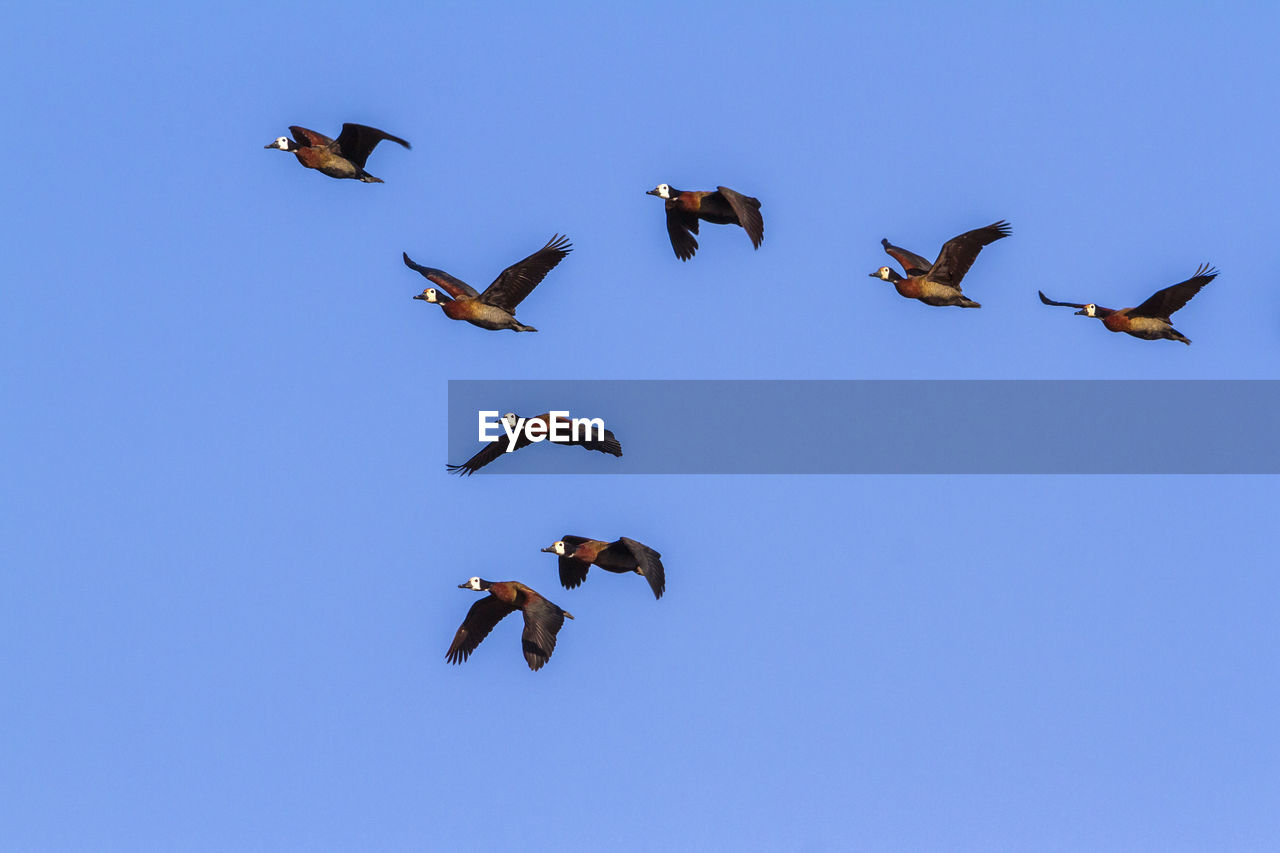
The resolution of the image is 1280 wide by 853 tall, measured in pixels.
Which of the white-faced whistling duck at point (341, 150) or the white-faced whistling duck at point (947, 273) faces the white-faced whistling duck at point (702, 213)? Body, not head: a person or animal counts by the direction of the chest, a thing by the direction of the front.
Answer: the white-faced whistling duck at point (947, 273)

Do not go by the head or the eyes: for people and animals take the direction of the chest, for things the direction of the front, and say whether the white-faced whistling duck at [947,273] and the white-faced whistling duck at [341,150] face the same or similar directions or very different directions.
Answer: same or similar directions

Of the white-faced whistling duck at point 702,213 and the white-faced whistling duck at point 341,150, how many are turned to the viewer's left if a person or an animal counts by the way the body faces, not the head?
2

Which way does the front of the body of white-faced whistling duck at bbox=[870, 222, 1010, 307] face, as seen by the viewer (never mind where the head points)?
to the viewer's left

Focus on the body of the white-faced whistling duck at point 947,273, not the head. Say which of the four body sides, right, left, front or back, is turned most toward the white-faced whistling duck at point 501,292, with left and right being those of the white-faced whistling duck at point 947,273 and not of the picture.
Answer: front

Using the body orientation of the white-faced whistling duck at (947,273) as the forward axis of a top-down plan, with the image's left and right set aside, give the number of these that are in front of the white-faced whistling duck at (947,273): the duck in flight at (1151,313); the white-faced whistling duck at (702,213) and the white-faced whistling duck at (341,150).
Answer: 2

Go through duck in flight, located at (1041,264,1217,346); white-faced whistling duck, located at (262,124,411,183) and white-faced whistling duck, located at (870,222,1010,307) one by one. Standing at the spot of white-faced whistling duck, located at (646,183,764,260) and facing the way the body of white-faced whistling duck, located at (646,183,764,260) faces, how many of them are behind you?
2

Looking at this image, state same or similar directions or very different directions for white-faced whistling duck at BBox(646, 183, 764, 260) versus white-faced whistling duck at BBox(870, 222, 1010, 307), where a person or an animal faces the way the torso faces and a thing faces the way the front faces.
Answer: same or similar directions

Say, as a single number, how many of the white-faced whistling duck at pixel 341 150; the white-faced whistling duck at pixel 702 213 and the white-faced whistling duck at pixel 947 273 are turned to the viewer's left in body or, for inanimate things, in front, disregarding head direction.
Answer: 3

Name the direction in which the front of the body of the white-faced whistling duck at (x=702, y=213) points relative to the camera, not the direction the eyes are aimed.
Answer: to the viewer's left

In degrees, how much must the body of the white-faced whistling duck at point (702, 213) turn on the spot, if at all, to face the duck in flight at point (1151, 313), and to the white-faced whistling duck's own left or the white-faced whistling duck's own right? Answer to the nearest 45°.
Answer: approximately 180°

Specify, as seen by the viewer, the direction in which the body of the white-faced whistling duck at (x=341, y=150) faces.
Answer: to the viewer's left

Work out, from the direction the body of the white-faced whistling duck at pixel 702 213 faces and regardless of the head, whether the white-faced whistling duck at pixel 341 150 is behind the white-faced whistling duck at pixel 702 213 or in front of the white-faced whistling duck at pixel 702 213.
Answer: in front

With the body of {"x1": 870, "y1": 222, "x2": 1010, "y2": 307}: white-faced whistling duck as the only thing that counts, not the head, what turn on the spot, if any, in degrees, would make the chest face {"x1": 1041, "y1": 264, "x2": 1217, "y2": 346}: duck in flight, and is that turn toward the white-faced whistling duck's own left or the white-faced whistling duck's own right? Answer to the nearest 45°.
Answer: approximately 180°
